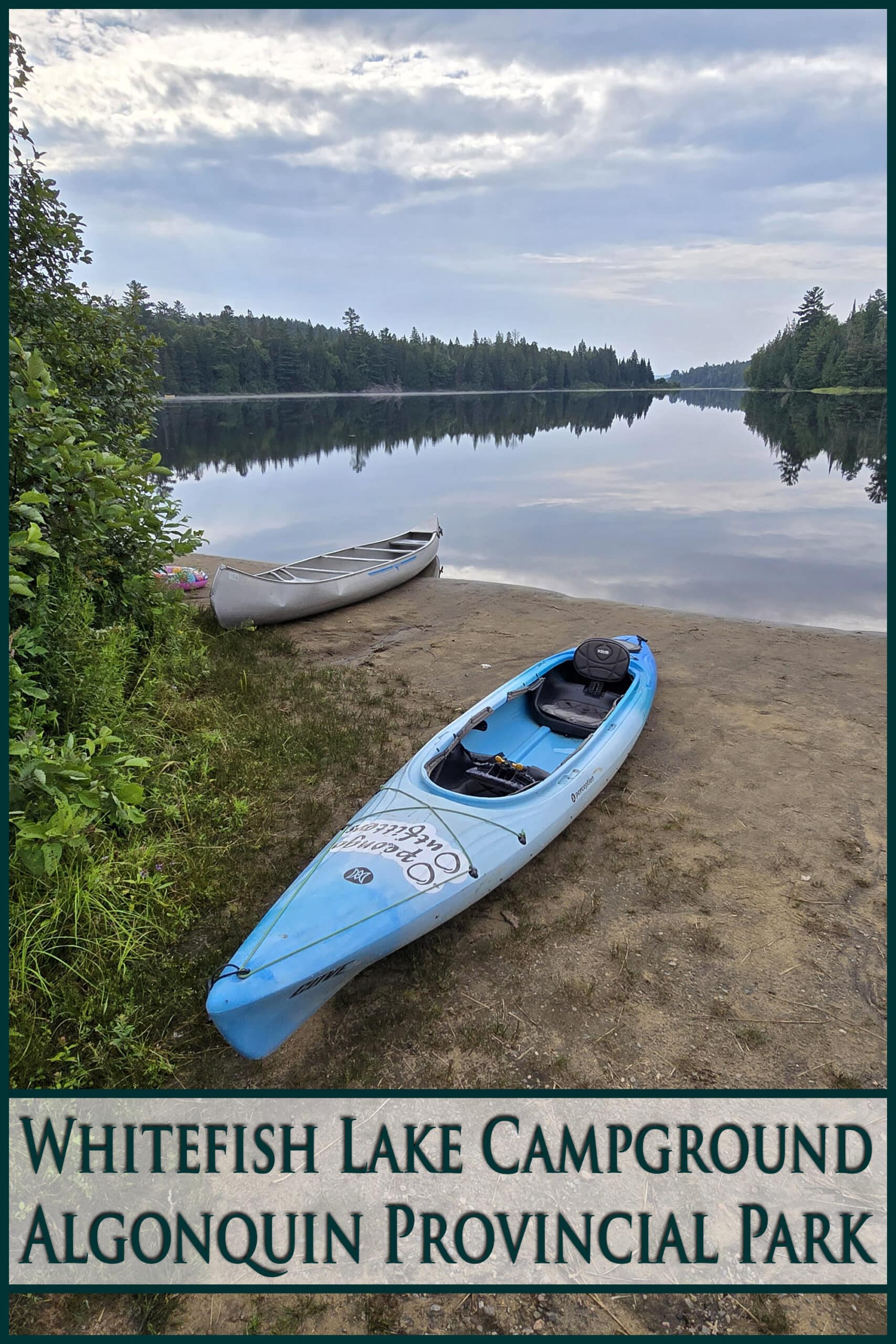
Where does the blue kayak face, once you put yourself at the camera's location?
facing the viewer and to the left of the viewer

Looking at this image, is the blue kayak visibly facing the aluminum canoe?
no

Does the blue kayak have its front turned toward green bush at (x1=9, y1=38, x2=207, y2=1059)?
no

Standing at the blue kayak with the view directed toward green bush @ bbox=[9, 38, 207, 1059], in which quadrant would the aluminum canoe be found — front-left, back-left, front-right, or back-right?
front-right

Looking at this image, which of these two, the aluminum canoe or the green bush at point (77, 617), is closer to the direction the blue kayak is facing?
the green bush
